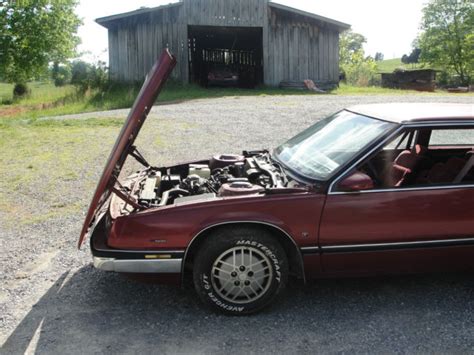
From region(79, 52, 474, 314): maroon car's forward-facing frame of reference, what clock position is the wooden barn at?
The wooden barn is roughly at 3 o'clock from the maroon car.

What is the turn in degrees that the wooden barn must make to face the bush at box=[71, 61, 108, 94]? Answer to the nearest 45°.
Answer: approximately 90° to its right

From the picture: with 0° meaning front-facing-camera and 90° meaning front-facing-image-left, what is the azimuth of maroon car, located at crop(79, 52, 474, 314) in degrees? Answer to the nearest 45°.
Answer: approximately 90°

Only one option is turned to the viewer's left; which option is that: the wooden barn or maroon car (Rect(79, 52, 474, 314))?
the maroon car

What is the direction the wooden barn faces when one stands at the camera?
facing the viewer

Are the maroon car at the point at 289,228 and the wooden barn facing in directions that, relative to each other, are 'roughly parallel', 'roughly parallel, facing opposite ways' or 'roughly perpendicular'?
roughly perpendicular

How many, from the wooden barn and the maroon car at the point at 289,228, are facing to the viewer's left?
1

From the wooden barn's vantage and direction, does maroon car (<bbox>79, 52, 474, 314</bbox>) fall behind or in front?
in front

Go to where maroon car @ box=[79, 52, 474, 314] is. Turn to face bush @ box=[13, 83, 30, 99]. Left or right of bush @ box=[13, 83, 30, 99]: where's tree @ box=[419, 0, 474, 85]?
right
